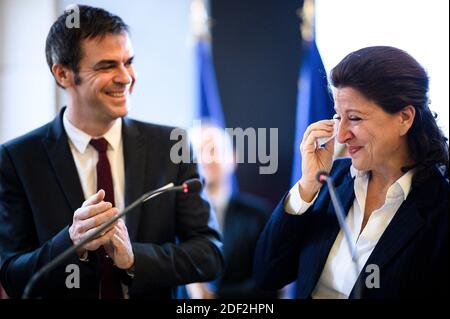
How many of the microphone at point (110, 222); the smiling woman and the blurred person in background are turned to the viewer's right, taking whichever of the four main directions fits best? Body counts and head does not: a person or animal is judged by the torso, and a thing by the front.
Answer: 1

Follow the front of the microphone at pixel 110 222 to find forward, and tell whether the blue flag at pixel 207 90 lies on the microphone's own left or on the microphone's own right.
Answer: on the microphone's own left

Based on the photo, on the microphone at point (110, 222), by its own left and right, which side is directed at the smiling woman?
front

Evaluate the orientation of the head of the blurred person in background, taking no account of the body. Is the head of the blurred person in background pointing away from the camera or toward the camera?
toward the camera

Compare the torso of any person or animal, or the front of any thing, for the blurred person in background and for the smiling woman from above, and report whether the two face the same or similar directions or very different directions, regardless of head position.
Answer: same or similar directions

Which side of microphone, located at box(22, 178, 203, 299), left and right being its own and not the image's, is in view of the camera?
right

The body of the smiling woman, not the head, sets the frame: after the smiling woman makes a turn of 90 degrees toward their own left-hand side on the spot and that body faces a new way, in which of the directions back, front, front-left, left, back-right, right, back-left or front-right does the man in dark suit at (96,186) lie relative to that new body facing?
back-right

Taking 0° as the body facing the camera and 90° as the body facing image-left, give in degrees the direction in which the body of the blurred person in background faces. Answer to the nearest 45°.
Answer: approximately 45°

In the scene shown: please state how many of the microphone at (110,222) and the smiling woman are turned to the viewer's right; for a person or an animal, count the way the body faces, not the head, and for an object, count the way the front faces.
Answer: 1

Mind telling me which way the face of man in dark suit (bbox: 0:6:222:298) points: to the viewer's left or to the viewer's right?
to the viewer's right

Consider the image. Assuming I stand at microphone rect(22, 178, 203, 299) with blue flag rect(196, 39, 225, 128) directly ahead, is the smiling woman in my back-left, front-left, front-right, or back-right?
front-right
